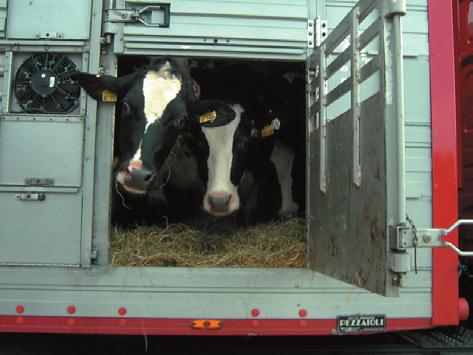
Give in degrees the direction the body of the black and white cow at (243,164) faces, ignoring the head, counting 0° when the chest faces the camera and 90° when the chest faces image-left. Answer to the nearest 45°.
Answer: approximately 45°
